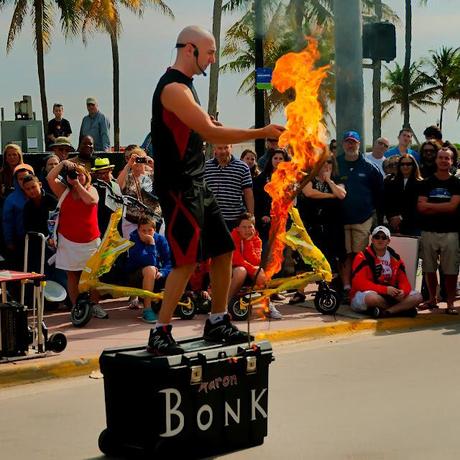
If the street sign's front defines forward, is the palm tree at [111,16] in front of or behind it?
behind

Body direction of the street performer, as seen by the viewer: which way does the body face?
to the viewer's right

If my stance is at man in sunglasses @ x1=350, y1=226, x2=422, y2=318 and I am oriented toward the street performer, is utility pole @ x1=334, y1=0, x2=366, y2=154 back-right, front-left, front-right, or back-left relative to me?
back-right

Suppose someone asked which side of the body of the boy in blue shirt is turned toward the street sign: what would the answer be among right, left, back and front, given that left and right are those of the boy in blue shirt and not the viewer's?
back

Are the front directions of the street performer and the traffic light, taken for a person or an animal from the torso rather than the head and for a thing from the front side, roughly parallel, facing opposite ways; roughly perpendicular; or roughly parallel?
roughly perpendicular

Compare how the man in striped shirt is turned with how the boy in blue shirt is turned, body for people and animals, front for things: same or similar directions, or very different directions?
same or similar directions

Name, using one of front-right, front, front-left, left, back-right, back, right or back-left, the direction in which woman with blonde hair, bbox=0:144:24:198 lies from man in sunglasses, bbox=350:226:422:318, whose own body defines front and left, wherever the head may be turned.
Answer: right

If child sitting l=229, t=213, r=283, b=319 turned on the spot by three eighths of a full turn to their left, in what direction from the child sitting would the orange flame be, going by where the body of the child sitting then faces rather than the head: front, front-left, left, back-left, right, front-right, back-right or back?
back-right

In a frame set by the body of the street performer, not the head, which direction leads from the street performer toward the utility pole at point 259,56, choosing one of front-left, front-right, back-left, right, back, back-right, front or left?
left

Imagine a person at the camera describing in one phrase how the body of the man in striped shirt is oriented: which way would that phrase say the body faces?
toward the camera

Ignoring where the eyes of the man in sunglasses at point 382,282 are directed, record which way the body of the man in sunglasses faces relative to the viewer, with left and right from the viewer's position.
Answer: facing the viewer

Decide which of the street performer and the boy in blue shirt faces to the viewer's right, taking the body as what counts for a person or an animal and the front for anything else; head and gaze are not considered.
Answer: the street performer

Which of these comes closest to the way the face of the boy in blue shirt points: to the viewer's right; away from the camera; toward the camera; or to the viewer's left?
toward the camera

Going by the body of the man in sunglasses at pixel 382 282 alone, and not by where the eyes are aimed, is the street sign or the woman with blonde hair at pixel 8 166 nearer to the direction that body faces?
the woman with blonde hair

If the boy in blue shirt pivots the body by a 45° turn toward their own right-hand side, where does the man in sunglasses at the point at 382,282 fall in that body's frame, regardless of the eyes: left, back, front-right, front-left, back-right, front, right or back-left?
back-left
